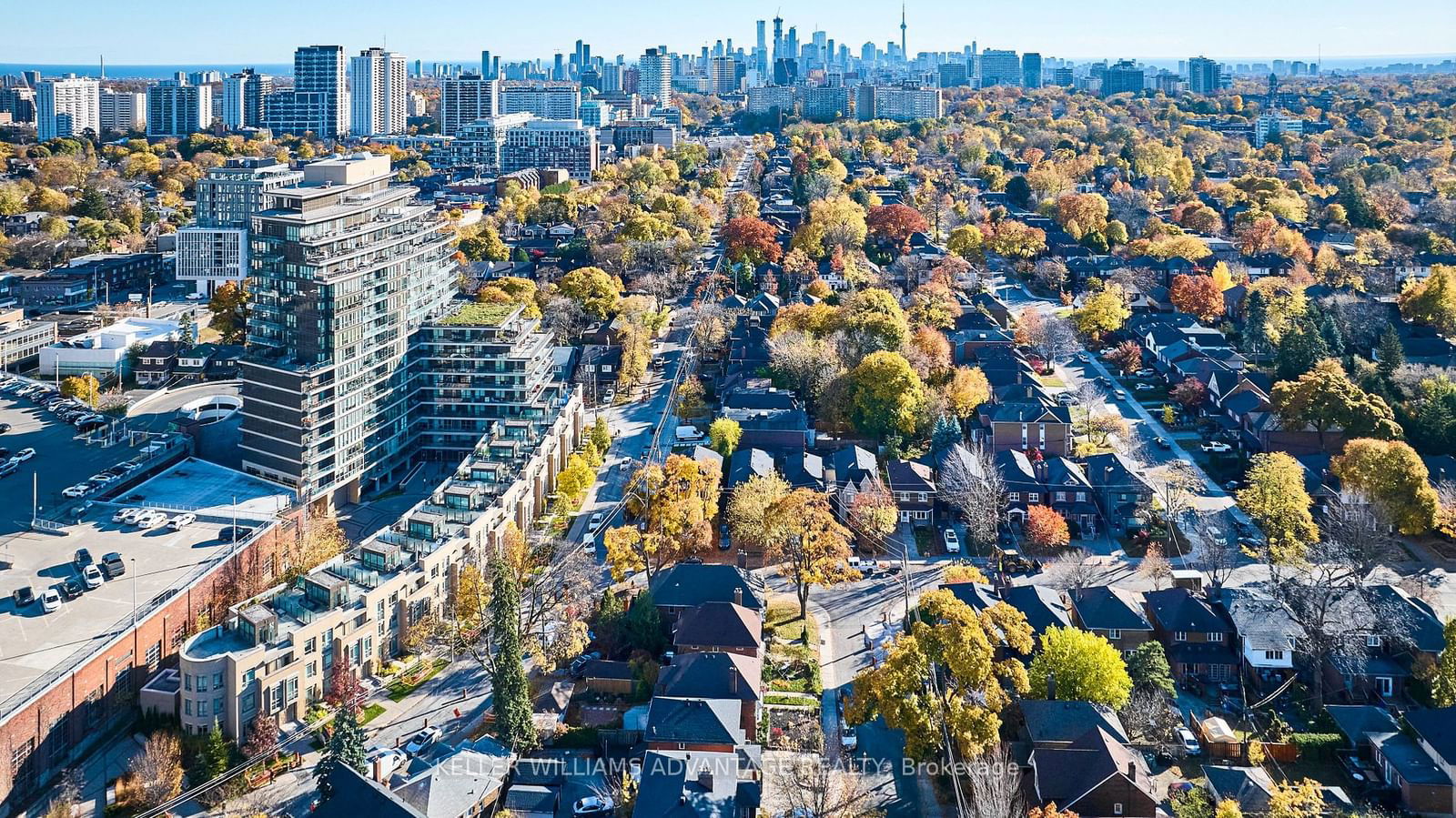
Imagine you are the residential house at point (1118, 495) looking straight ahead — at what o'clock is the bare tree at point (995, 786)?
The bare tree is roughly at 12 o'clock from the residential house.

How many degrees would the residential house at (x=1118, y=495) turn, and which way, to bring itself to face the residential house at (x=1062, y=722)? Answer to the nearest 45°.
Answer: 0° — it already faces it

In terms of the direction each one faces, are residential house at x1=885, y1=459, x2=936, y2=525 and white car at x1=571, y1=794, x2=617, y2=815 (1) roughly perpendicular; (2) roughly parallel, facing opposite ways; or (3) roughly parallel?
roughly perpendicular

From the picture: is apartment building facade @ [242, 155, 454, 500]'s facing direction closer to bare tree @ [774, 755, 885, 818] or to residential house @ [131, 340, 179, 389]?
the bare tree

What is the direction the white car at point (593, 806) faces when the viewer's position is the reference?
facing to the right of the viewer
